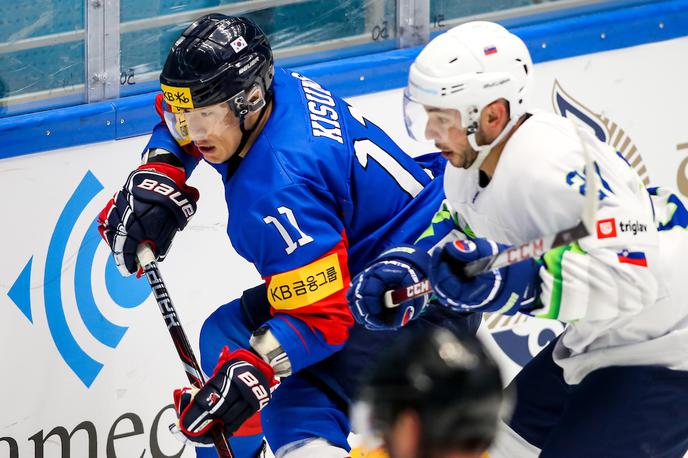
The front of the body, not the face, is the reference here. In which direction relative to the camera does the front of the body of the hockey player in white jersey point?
to the viewer's left
